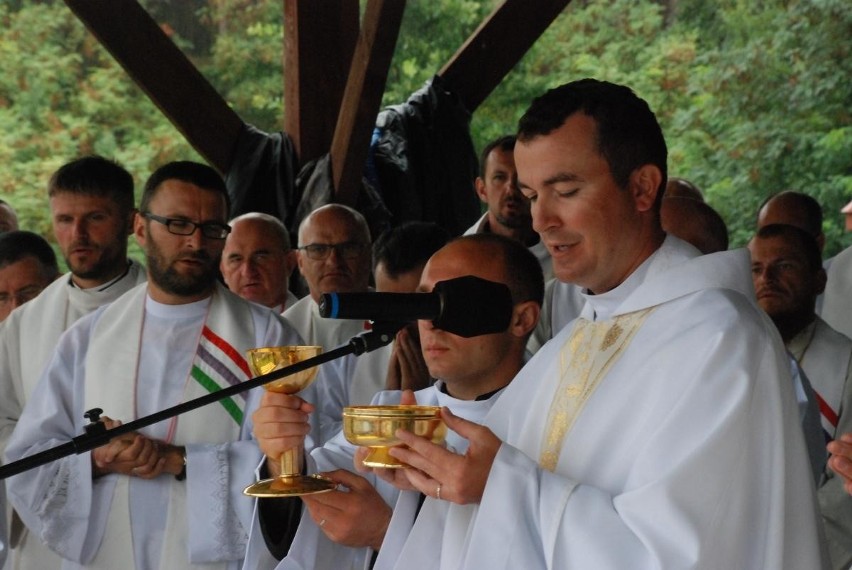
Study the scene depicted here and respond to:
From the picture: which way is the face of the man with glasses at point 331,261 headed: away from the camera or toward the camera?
toward the camera

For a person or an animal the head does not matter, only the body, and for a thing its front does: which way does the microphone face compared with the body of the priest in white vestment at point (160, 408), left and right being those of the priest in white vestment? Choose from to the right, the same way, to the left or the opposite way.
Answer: to the left

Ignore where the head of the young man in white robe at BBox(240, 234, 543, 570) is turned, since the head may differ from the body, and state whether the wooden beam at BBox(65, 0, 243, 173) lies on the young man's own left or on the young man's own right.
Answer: on the young man's own right

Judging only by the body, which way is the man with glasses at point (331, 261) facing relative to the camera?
toward the camera

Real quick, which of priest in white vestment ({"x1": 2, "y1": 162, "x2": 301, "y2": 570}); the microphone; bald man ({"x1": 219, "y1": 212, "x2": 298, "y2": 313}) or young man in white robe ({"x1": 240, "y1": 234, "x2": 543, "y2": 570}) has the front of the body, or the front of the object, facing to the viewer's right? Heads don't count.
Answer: the microphone

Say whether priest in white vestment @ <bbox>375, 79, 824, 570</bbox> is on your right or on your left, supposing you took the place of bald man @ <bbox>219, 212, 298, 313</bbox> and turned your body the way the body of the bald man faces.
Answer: on your left

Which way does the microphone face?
to the viewer's right

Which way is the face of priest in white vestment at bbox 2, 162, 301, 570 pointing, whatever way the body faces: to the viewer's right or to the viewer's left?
to the viewer's right

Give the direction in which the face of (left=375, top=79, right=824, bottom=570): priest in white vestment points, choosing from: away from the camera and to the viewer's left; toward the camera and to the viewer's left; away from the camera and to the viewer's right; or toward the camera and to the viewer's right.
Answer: toward the camera and to the viewer's left

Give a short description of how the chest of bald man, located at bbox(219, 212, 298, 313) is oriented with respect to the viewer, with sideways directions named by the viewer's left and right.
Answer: facing the viewer and to the left of the viewer

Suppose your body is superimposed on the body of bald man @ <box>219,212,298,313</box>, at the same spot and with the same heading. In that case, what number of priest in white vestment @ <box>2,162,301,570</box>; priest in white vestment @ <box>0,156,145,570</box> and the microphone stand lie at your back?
0

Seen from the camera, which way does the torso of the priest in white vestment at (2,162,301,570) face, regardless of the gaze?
toward the camera

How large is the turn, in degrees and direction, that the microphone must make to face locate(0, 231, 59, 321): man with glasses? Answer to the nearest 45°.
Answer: approximately 135° to its left

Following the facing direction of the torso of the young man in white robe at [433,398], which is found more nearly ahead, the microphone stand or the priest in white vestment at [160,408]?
the microphone stand

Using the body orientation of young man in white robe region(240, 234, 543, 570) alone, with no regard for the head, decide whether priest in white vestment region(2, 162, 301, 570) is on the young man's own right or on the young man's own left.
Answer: on the young man's own right

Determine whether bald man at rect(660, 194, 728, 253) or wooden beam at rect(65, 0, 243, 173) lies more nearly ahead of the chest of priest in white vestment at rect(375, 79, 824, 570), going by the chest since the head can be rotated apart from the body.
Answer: the wooden beam

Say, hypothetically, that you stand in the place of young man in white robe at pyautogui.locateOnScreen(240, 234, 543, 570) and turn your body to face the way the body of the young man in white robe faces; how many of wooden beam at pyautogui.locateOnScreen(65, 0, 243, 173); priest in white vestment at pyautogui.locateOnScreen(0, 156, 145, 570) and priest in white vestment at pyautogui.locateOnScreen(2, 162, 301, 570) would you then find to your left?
0
